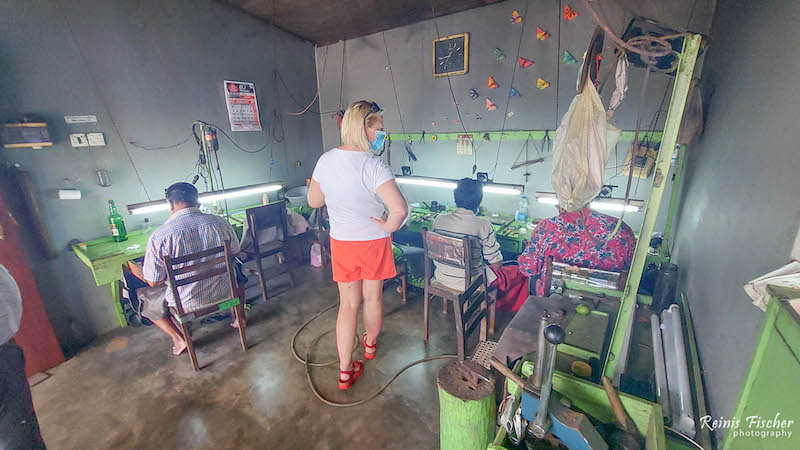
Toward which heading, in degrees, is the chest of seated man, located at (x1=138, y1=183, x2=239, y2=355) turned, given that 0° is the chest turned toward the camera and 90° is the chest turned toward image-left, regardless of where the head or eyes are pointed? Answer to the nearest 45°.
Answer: approximately 135°

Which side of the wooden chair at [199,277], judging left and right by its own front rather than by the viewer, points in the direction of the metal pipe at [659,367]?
back

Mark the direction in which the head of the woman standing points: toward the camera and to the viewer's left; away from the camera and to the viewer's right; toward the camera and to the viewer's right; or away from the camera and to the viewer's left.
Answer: away from the camera and to the viewer's right

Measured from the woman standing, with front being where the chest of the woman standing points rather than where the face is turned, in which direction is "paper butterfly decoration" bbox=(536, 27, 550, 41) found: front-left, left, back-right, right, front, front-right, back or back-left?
front-right

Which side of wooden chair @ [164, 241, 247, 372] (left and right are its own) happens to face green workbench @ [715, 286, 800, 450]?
back

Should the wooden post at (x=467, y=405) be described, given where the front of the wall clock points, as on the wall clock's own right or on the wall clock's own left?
on the wall clock's own left

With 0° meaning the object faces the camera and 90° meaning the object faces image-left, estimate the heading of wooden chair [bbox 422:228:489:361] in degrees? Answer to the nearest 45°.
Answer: approximately 225°

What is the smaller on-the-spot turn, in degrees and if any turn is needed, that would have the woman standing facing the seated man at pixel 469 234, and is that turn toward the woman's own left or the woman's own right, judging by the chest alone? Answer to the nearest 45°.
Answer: approximately 45° to the woman's own right

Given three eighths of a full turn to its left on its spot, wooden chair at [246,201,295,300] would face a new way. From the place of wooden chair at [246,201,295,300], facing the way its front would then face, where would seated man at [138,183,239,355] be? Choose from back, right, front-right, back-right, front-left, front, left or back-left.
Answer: front-right

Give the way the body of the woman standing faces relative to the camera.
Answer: away from the camera

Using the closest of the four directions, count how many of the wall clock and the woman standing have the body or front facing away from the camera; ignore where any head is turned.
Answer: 1

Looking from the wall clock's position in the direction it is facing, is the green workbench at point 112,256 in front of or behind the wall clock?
in front

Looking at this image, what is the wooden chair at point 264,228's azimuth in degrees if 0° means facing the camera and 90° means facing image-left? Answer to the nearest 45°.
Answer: approximately 135°
